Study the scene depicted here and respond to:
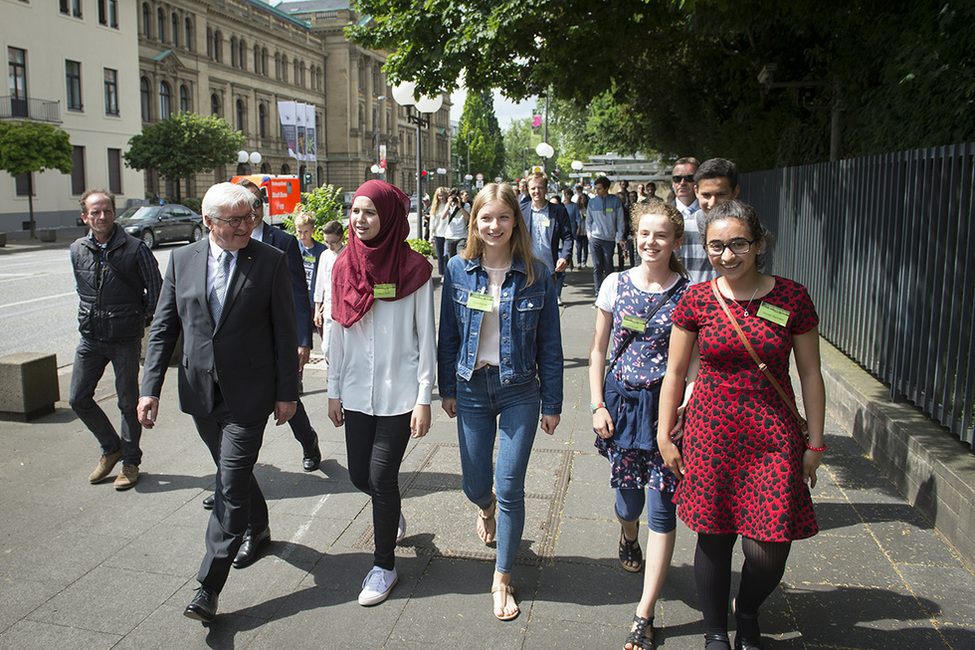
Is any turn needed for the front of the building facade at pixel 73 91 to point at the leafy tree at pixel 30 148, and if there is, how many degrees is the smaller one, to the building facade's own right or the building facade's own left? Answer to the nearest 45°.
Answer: approximately 45° to the building facade's own right

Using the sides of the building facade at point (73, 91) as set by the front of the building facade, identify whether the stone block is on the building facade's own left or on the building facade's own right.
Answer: on the building facade's own right

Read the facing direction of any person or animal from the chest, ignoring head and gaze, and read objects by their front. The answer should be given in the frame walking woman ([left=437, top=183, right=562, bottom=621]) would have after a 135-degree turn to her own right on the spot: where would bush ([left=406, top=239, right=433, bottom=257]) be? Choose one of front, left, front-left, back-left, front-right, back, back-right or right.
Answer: front-right

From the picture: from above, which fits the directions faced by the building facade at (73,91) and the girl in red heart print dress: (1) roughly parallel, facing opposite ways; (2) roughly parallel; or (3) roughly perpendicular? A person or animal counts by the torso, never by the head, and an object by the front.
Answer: roughly perpendicular

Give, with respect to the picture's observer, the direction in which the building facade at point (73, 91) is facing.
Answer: facing the viewer and to the right of the viewer

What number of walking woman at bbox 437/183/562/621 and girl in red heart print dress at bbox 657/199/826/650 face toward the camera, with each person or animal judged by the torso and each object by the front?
2

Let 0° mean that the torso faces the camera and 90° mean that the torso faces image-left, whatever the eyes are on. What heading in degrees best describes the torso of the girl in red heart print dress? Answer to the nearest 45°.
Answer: approximately 0°

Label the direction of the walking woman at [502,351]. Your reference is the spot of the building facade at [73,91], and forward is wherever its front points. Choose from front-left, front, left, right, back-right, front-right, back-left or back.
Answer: front-right

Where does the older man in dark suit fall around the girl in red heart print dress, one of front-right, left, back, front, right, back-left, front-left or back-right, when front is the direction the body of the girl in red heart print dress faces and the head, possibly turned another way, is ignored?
right

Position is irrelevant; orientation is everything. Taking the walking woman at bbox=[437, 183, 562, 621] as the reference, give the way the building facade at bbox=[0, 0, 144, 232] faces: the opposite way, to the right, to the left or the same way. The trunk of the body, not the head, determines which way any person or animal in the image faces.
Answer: to the left

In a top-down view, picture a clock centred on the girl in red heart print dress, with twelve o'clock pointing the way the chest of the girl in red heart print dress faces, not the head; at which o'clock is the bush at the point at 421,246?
The bush is roughly at 5 o'clock from the girl in red heart print dress.

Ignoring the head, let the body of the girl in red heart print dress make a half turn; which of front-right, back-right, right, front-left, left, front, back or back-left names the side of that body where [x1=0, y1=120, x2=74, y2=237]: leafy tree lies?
front-left

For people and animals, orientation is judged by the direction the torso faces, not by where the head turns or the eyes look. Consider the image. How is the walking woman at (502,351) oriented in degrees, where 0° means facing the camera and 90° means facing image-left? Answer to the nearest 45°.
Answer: approximately 0°
